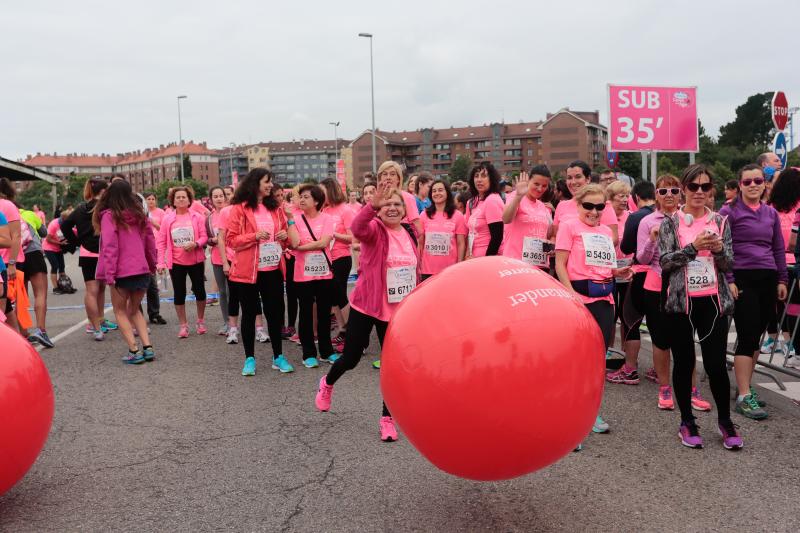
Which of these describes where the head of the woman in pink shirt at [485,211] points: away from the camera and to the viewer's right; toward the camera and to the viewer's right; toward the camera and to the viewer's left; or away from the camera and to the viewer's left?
toward the camera and to the viewer's left

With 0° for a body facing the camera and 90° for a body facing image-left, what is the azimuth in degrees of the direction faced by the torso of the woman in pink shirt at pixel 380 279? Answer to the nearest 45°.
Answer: approximately 315°

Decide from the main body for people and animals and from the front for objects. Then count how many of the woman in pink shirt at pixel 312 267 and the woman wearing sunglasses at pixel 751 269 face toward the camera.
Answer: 2

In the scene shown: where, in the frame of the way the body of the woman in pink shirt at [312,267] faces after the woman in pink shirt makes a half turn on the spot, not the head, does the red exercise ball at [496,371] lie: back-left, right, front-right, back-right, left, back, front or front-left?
back

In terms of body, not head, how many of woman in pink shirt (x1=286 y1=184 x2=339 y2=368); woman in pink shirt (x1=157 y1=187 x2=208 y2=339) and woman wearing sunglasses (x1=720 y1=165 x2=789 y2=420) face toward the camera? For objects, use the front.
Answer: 3

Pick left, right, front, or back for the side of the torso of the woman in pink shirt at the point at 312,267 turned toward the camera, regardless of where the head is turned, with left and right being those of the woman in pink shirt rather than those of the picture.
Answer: front

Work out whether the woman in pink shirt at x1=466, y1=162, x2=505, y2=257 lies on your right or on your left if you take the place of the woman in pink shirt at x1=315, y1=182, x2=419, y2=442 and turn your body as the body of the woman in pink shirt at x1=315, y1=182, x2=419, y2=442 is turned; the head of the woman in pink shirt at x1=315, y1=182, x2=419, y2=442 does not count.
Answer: on your left

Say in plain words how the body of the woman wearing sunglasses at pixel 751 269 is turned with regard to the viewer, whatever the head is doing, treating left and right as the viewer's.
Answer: facing the viewer

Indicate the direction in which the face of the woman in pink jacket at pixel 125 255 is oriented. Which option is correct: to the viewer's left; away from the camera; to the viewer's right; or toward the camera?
away from the camera

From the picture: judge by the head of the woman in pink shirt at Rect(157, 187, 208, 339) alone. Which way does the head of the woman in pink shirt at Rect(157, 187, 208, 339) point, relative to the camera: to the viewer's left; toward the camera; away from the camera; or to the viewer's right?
toward the camera

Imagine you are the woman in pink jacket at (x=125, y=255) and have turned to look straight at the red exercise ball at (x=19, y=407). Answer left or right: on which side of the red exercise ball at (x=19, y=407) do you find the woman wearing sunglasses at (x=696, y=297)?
left

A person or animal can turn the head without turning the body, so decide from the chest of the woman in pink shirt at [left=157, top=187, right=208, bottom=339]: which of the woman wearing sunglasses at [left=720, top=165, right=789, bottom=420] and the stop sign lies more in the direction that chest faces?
the woman wearing sunglasses

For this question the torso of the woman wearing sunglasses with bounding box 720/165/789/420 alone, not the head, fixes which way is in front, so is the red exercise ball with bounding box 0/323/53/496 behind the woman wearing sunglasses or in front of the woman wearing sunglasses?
in front

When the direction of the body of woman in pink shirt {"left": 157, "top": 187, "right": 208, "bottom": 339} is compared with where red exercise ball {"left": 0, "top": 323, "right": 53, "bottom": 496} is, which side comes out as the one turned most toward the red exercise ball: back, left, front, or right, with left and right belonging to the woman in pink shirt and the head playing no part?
front

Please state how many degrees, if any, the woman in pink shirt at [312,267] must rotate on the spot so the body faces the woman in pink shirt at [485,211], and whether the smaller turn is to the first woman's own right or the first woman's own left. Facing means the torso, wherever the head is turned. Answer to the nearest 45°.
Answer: approximately 90° to the first woman's own left

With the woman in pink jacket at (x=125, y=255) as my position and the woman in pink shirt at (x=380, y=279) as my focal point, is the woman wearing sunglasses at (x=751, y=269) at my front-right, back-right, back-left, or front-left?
front-left

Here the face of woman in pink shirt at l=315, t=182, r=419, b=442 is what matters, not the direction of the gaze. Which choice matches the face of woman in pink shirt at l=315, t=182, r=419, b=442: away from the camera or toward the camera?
toward the camera

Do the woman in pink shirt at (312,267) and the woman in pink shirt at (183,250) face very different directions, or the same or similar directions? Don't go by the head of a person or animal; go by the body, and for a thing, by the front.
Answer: same or similar directions
